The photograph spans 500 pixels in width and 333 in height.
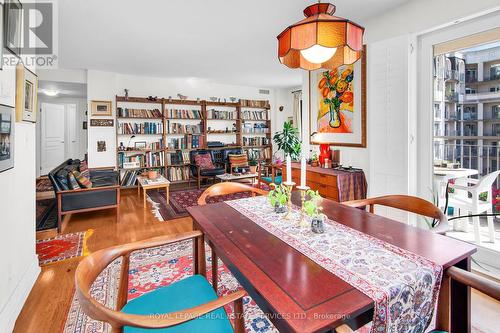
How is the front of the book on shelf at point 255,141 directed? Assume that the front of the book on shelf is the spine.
toward the camera

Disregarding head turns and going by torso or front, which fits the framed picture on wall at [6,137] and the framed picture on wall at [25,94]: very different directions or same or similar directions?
same or similar directions

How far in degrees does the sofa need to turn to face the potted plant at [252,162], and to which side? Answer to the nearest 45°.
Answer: approximately 45° to its left

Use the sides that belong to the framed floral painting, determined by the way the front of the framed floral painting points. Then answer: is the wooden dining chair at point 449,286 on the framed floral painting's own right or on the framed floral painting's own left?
on the framed floral painting's own left

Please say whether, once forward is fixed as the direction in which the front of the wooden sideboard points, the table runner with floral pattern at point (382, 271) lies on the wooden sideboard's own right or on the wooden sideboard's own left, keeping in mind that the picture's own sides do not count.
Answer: on the wooden sideboard's own left

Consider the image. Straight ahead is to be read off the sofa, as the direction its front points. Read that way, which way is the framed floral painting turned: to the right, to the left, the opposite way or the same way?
the opposite way

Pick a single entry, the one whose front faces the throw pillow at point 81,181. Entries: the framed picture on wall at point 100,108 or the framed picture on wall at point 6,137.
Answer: the framed picture on wall at point 100,108

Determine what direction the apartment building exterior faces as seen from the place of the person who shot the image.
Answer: facing the viewer and to the left of the viewer

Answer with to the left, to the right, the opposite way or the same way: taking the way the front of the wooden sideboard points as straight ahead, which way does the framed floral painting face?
the same way

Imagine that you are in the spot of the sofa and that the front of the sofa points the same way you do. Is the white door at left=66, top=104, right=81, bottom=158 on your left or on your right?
on your left

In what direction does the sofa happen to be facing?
to the viewer's right

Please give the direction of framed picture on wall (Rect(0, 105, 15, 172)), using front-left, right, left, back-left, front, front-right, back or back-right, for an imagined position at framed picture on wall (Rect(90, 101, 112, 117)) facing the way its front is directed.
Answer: front

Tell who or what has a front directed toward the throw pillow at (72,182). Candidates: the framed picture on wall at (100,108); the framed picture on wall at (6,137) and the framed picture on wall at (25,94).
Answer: the framed picture on wall at (100,108)

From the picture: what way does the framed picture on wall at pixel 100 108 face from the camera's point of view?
toward the camera

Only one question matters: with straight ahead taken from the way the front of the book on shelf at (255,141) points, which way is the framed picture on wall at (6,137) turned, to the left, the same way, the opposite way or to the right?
to the left
